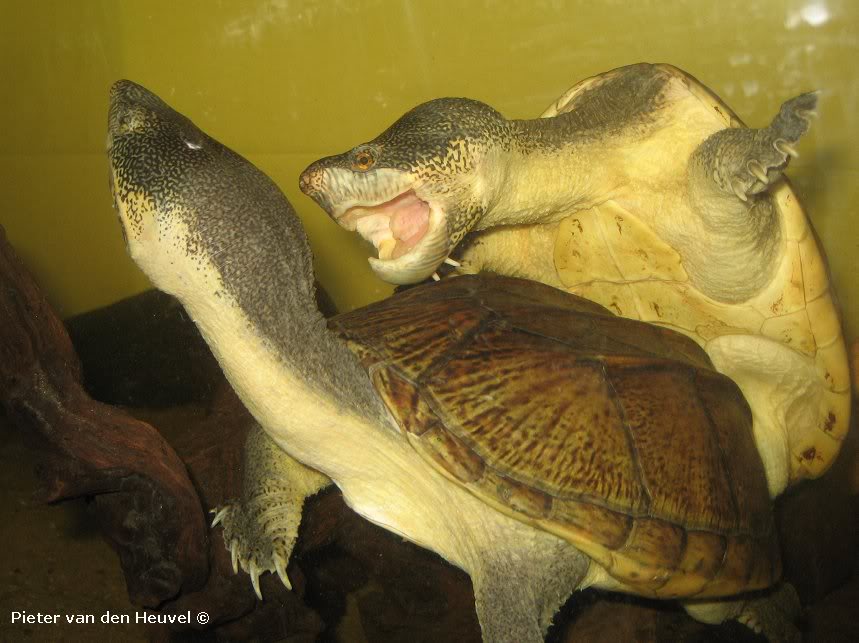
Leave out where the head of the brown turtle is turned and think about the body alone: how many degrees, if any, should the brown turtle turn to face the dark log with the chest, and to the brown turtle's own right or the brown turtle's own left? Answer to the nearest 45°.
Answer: approximately 45° to the brown turtle's own right

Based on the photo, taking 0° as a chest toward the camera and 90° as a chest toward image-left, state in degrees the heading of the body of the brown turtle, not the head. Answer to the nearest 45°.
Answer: approximately 45°
